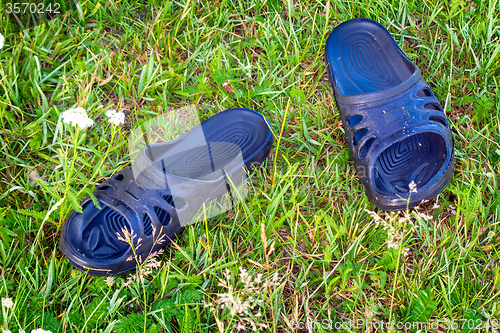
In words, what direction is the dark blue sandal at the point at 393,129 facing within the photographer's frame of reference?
facing the viewer

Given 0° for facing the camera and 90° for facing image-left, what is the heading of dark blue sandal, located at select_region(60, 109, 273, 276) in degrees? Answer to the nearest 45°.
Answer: approximately 45°

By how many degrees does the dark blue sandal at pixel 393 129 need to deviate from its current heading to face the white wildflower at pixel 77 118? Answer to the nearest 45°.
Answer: approximately 45° to its right

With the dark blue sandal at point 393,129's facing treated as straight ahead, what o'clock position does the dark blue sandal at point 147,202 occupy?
the dark blue sandal at point 147,202 is roughly at 2 o'clock from the dark blue sandal at point 393,129.
